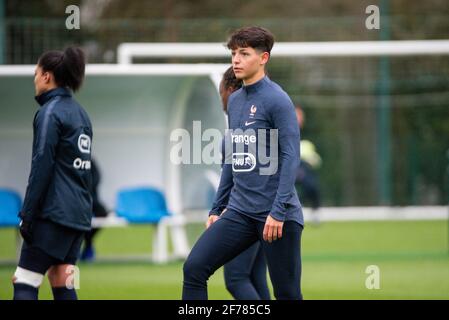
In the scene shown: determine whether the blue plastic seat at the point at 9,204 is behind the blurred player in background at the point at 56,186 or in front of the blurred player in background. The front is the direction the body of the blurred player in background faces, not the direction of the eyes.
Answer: in front

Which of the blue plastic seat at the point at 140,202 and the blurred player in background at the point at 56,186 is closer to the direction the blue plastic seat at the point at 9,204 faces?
the blurred player in background

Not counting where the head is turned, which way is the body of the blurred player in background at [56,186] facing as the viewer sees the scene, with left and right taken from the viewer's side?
facing away from the viewer and to the left of the viewer

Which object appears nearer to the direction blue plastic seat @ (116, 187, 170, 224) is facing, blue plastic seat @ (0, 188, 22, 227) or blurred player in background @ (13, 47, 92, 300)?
the blurred player in background

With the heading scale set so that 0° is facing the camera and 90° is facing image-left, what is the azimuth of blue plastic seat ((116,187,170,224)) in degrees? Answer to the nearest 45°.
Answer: approximately 0°

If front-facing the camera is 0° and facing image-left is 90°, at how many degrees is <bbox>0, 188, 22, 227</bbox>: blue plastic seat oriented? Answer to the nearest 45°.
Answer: approximately 0°

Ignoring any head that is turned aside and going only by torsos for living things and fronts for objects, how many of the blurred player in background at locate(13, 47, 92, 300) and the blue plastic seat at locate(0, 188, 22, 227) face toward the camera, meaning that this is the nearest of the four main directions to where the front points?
1

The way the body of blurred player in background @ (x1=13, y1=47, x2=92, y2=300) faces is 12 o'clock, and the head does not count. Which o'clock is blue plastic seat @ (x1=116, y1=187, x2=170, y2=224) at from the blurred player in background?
The blue plastic seat is roughly at 2 o'clock from the blurred player in background.

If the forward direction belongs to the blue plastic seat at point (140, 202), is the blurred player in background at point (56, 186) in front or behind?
in front
